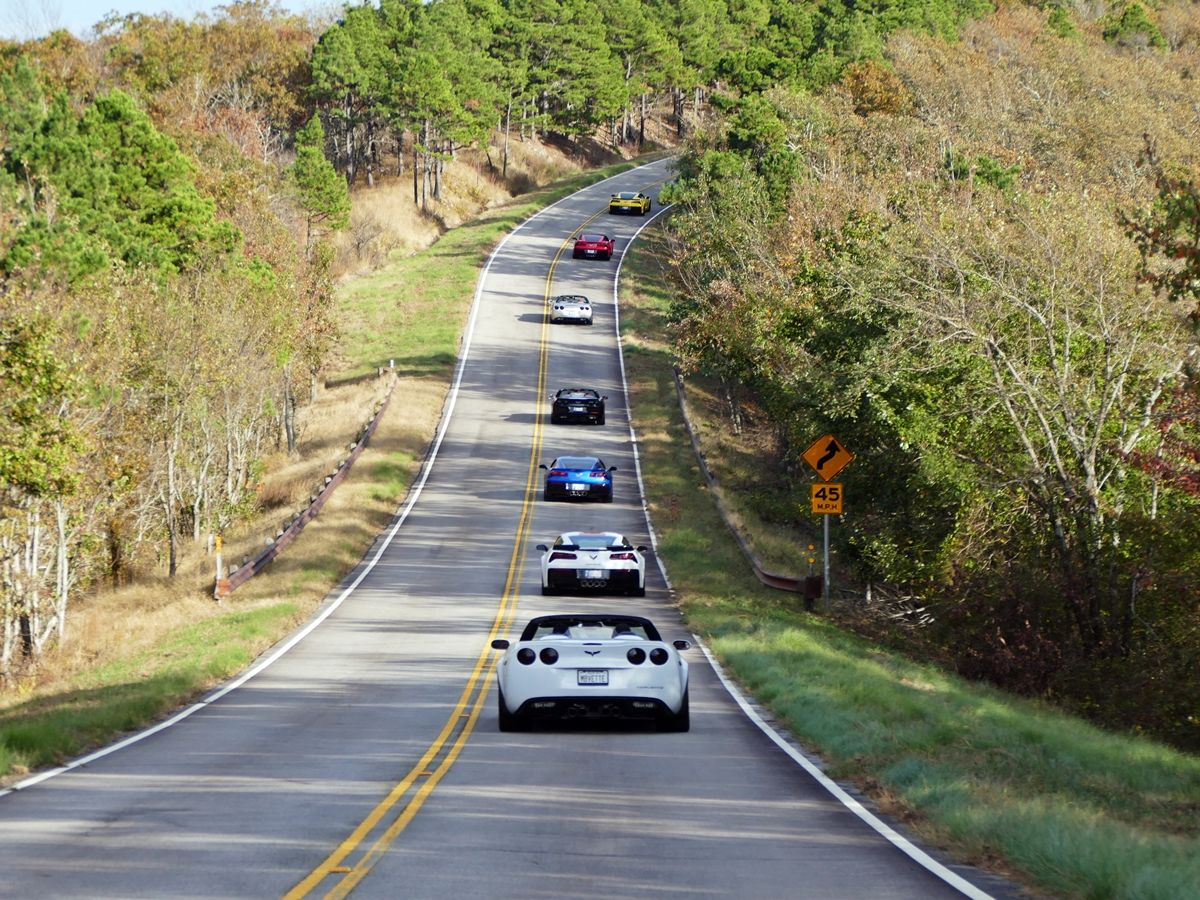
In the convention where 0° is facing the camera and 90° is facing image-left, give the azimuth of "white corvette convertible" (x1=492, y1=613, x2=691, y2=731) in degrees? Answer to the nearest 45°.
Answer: approximately 180°

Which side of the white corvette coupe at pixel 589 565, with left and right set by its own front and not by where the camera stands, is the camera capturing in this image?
back

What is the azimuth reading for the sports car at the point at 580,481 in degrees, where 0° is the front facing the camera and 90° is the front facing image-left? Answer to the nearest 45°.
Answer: approximately 180°

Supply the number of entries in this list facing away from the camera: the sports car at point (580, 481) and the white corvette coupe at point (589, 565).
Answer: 2

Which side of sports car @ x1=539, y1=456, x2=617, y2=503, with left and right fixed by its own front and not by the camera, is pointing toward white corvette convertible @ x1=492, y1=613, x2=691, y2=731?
back

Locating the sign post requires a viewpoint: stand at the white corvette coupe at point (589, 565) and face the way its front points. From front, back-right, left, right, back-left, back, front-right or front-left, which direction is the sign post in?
right

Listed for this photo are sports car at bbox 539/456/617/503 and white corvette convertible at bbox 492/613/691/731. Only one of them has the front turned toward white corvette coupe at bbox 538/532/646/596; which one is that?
white corvette convertible at bbox 492/613/691/731

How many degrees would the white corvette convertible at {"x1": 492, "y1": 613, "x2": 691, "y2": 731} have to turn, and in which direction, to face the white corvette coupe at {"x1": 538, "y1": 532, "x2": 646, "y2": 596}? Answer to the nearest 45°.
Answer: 0° — it already faces it

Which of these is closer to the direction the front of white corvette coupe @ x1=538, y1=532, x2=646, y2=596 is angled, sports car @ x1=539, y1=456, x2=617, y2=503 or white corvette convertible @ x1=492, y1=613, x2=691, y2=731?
the sports car

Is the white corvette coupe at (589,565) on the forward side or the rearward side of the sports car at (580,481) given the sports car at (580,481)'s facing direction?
on the rearward side

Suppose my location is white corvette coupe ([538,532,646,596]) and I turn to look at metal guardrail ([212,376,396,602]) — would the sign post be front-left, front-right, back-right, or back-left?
back-right

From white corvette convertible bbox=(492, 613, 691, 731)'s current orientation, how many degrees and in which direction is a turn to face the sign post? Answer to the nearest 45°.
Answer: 0° — it already faces it
